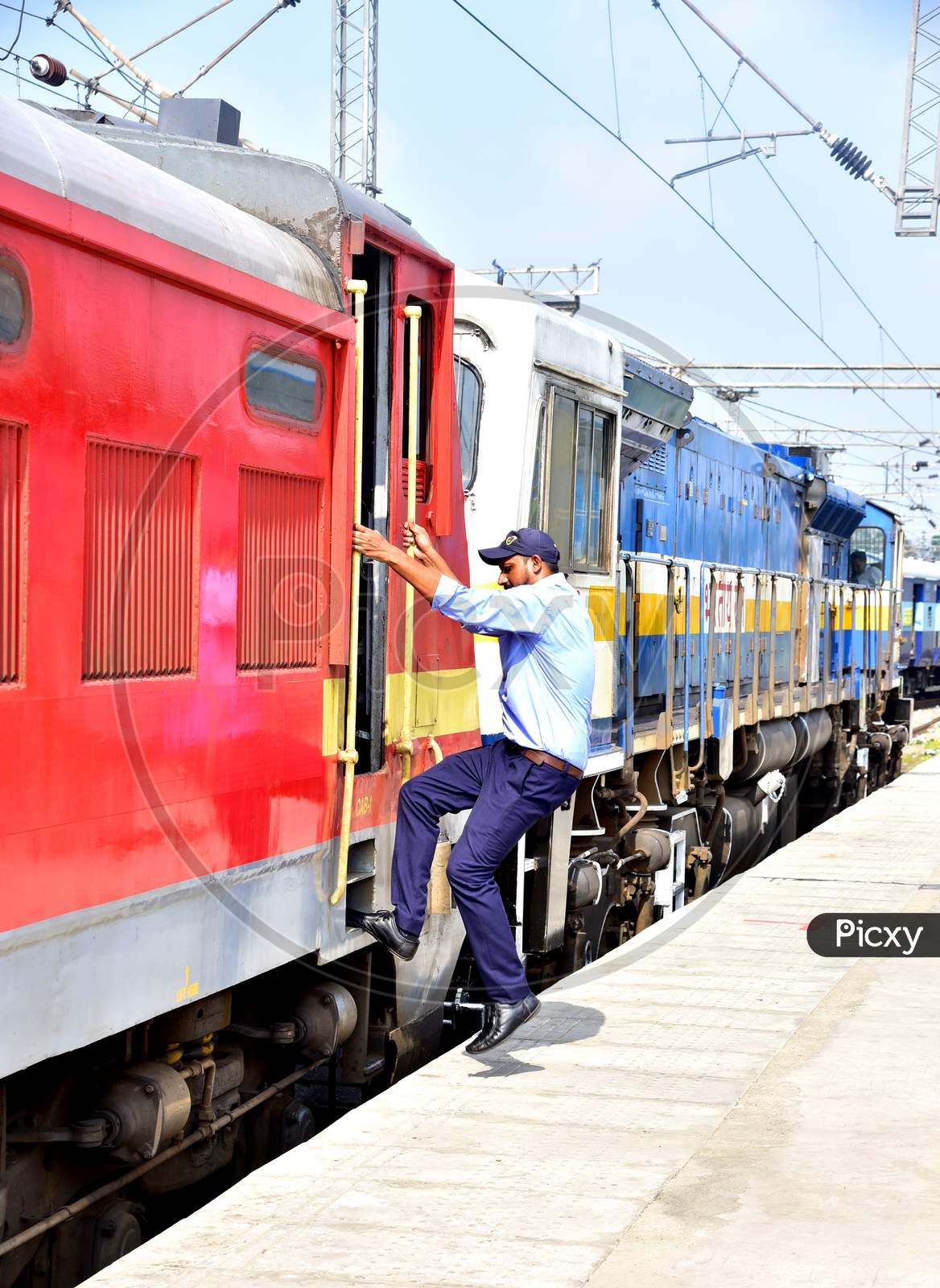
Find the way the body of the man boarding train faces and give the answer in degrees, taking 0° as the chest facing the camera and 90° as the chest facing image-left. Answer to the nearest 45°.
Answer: approximately 90°

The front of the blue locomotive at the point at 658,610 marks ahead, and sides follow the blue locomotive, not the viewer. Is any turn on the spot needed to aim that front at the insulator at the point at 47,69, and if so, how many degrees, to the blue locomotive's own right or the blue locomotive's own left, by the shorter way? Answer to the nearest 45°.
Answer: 0° — it already faces it

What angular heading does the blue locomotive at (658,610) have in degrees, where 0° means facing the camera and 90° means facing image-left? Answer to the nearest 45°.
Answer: approximately 45°

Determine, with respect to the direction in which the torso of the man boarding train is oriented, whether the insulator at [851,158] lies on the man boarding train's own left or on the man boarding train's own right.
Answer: on the man boarding train's own right

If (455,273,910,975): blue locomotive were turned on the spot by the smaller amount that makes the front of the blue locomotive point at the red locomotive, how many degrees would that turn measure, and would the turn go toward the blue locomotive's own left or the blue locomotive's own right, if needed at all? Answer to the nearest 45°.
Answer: approximately 45° to the blue locomotive's own left
